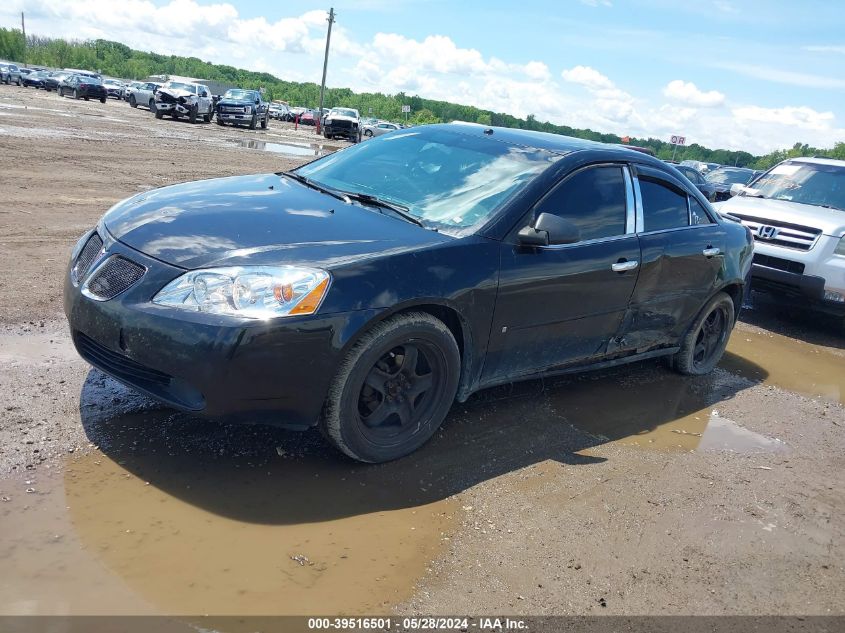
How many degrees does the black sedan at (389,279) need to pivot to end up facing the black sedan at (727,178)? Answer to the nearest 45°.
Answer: approximately 180°

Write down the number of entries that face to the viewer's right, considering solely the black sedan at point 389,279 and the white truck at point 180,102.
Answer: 0

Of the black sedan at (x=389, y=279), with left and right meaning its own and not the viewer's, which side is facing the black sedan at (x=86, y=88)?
right

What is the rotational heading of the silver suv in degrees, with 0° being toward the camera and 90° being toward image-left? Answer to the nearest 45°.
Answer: approximately 45°

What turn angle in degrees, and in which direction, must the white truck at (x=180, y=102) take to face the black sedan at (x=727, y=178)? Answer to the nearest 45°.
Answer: approximately 90° to its left

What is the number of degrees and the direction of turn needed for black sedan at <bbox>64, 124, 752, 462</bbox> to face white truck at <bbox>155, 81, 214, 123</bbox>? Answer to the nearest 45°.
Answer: approximately 135° to its right

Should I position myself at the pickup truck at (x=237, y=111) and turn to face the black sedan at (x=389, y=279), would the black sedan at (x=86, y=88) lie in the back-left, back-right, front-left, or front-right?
back-right

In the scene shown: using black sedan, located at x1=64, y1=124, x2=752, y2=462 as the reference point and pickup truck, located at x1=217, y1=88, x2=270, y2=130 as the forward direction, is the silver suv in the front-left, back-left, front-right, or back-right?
front-right

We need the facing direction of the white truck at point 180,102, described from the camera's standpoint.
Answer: facing the viewer and to the left of the viewer

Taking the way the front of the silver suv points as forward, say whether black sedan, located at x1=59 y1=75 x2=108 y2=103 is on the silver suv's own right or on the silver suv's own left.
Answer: on the silver suv's own right

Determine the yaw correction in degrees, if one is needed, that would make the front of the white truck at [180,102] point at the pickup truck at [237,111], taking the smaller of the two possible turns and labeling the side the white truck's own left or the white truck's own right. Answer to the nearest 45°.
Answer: approximately 135° to the white truck's own left

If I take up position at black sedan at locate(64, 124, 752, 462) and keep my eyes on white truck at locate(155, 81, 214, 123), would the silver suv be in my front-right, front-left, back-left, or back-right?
front-right

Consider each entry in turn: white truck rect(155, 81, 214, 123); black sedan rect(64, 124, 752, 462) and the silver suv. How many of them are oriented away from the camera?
0

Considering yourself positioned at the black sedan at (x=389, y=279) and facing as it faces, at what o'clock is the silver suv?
The silver suv is roughly at 6 o'clock from the black sedan.

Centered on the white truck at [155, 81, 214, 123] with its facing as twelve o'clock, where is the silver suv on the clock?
The silver suv is roughly at 10 o'clock from the white truck.

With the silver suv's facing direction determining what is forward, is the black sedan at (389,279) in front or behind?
in front
